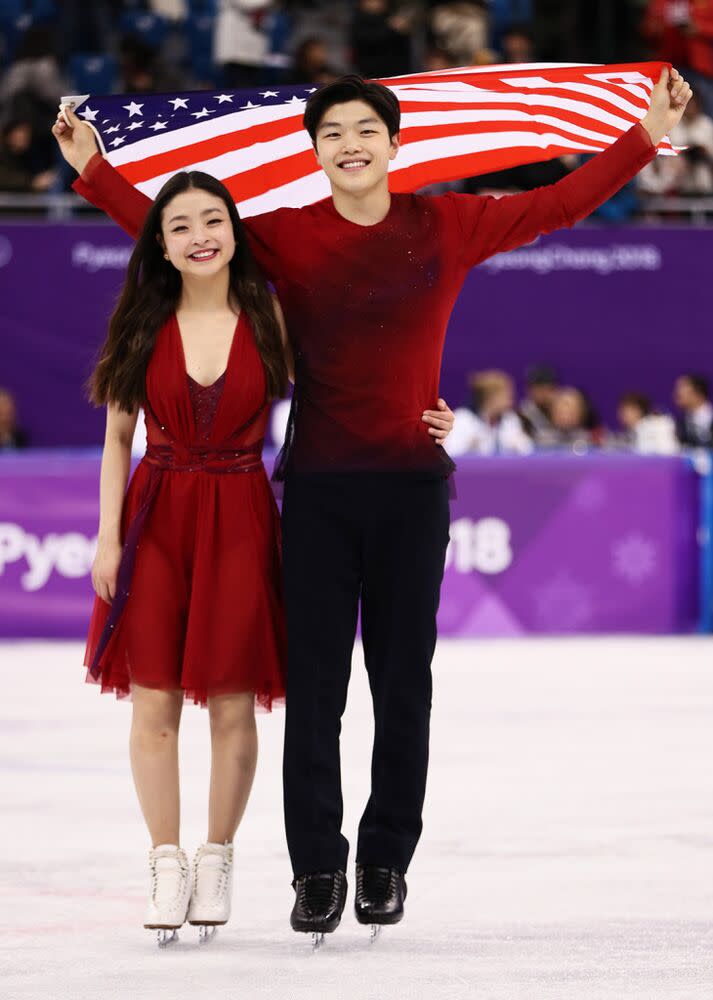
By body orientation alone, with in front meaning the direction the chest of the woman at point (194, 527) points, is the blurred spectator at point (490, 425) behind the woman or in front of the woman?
behind

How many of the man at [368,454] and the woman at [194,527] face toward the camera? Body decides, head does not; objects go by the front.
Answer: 2

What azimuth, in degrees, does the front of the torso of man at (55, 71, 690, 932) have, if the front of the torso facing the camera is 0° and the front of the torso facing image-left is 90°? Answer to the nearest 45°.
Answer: approximately 0°

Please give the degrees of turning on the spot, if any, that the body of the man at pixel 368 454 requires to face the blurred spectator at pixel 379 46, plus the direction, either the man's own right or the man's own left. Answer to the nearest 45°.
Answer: approximately 180°

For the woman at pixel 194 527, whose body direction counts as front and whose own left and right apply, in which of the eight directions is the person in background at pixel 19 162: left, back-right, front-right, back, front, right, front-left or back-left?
back

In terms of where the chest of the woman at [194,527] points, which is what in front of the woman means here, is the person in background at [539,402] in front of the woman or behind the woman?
behind

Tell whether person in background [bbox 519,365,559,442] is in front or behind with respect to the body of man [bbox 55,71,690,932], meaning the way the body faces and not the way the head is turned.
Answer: behind

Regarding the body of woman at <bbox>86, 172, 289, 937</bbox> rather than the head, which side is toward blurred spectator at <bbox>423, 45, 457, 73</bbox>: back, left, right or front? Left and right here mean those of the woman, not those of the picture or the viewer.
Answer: back

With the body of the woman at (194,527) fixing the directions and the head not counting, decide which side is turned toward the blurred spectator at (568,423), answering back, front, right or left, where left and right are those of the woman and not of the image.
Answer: back

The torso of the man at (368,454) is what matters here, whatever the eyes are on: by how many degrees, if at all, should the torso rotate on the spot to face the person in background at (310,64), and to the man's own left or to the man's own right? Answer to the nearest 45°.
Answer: approximately 180°
